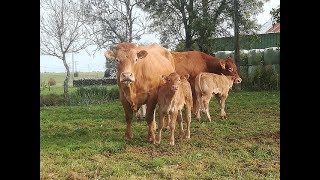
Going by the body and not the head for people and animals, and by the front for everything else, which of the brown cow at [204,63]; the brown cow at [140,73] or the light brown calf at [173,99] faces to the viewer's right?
the brown cow at [204,63]

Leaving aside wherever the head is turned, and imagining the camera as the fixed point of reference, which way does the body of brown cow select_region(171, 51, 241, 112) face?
to the viewer's right

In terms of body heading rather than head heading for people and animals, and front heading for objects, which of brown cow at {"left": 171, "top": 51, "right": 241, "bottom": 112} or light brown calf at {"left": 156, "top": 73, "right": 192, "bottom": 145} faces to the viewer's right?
the brown cow

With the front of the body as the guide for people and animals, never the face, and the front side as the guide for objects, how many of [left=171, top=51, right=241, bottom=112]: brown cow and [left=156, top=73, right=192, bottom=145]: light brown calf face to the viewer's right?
1

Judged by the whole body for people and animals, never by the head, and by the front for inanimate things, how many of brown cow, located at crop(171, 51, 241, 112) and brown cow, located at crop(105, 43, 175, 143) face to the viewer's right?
1

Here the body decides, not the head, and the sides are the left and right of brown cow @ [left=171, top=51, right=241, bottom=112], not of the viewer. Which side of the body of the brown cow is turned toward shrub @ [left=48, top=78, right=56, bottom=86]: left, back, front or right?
back

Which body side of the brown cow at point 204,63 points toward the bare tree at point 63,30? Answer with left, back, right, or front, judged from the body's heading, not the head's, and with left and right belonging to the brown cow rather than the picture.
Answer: back

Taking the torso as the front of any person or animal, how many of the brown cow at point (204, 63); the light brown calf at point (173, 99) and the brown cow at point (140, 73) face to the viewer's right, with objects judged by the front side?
1
